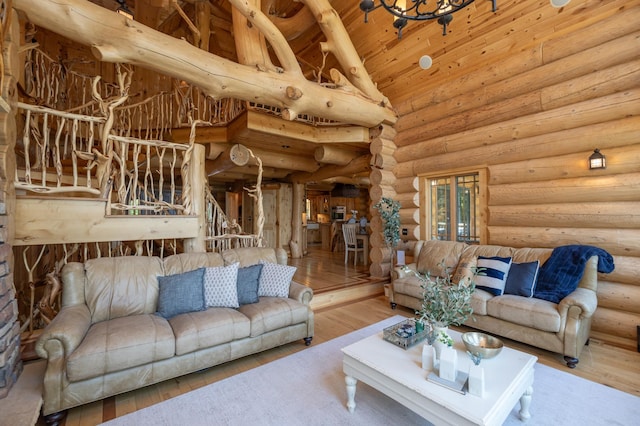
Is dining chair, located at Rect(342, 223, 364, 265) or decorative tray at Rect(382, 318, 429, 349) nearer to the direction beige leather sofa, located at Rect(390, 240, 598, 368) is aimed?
the decorative tray

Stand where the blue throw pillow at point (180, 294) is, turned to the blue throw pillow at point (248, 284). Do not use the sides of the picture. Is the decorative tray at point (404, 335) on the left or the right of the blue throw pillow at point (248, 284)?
right

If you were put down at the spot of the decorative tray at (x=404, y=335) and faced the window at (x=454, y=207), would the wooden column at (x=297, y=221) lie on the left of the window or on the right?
left

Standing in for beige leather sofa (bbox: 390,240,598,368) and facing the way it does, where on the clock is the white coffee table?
The white coffee table is roughly at 11 o'clock from the beige leather sofa.

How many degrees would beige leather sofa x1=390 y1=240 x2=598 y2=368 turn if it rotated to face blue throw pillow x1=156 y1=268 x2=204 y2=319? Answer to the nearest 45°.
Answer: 0° — it already faces it

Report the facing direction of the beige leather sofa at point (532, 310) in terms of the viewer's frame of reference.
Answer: facing the viewer and to the left of the viewer

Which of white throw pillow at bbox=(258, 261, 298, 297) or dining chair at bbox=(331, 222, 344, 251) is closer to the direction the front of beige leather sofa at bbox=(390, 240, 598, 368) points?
the white throw pillow

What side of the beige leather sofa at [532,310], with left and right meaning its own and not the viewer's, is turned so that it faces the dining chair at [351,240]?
right

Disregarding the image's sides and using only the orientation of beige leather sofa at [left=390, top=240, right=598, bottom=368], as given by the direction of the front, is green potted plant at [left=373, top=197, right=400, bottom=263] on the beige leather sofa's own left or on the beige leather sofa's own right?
on the beige leather sofa's own right
